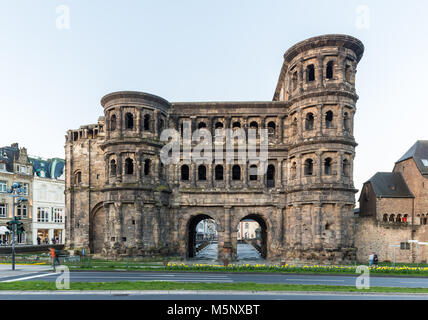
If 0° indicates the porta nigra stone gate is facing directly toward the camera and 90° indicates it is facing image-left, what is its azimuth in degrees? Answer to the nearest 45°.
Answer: approximately 0°
